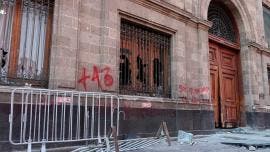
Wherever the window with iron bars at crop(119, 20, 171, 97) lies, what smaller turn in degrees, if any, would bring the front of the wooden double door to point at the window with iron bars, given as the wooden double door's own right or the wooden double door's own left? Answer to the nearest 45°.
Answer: approximately 90° to the wooden double door's own right

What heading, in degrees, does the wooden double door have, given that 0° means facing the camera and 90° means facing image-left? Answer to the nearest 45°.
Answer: approximately 315°

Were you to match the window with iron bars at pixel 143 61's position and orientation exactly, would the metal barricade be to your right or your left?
on your right

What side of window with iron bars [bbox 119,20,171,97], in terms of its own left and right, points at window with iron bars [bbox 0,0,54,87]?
right

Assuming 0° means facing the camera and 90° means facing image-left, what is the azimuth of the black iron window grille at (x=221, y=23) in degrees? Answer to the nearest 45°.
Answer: approximately 315°
